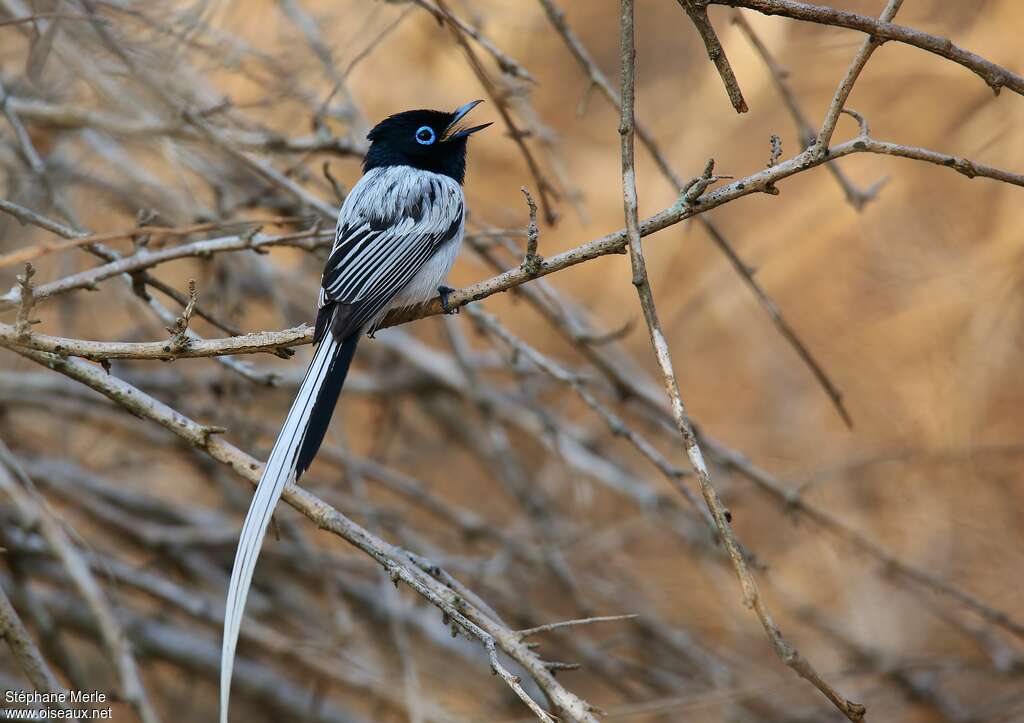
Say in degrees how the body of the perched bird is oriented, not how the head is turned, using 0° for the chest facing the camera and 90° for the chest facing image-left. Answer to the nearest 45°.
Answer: approximately 225°

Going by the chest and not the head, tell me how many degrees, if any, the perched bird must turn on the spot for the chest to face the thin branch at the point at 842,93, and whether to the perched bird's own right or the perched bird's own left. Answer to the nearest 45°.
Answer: approximately 90° to the perched bird's own right

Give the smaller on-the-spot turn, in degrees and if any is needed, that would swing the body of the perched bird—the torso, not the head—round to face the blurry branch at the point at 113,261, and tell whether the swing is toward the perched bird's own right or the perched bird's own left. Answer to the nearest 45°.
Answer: approximately 180°
